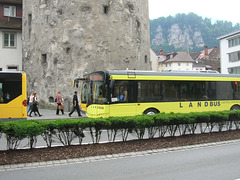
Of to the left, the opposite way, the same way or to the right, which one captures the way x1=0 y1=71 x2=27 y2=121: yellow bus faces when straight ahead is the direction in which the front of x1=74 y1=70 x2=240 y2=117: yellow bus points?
the same way

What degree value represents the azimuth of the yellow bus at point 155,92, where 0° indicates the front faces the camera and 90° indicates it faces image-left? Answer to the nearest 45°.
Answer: approximately 45°

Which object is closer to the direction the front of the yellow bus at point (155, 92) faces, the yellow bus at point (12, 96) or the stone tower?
the yellow bus

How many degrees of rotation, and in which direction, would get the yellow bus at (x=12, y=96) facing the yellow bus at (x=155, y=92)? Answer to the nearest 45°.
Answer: approximately 180°

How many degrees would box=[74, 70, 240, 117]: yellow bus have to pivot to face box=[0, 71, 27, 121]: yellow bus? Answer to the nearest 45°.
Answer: approximately 45° to its right

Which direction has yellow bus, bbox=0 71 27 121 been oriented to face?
to the viewer's left

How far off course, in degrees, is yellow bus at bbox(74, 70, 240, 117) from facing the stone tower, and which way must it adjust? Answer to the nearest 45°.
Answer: approximately 90° to its right

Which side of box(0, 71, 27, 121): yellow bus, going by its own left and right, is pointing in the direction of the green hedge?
left

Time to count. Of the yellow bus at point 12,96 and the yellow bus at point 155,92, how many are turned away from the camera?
0
